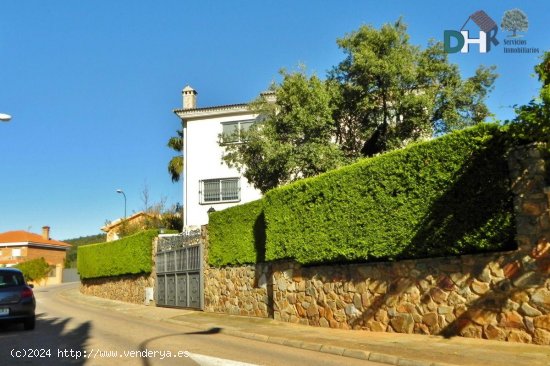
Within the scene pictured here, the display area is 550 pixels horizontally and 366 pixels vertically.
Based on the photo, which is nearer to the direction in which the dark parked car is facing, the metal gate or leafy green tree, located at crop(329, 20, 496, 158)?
the metal gate

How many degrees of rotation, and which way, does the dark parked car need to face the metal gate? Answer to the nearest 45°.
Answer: approximately 45° to its right

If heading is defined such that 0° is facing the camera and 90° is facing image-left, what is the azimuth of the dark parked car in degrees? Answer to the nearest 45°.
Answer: approximately 180°

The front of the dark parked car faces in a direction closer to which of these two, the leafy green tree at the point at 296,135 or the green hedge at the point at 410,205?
the leafy green tree

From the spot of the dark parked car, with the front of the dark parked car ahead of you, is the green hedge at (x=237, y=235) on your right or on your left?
on your right

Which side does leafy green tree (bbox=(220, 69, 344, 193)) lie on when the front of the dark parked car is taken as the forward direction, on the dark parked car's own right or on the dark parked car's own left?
on the dark parked car's own right

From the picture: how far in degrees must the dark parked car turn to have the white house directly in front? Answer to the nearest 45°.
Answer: approximately 45° to its right

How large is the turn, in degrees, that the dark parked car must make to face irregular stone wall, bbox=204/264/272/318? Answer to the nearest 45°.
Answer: approximately 90° to its right

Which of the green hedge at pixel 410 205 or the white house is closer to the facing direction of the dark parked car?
the white house
